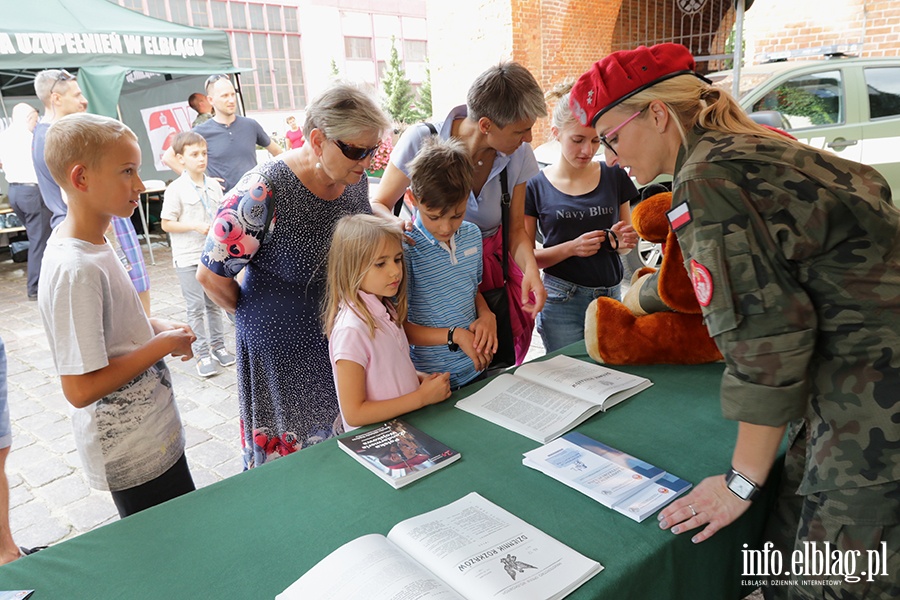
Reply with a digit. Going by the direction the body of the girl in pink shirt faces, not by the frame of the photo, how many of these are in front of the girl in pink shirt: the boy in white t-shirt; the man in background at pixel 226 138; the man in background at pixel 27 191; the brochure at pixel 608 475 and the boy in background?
1

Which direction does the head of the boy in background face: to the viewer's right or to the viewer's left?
to the viewer's right

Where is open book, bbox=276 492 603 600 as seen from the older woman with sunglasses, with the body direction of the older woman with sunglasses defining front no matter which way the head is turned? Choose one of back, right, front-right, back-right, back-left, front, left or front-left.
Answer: front-right

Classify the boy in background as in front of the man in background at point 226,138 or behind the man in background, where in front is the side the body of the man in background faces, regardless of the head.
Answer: in front

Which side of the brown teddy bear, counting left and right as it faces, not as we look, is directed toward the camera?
left

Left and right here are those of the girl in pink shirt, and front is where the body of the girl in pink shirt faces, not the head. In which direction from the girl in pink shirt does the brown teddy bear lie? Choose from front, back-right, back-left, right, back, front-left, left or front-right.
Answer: front-left

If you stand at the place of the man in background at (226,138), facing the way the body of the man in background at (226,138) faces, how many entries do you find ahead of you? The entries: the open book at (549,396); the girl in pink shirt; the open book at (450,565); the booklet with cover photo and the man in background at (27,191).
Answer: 4

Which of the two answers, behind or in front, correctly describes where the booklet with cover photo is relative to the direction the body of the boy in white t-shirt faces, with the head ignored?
in front

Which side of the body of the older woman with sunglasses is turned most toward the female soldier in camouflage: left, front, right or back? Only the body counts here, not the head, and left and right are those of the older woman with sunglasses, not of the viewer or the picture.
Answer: front

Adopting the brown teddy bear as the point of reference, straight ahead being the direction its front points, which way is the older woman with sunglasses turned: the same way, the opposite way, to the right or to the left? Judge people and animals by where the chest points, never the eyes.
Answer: the opposite way

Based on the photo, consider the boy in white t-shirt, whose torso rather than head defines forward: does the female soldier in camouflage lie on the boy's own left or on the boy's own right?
on the boy's own right

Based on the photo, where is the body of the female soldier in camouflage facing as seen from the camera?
to the viewer's left

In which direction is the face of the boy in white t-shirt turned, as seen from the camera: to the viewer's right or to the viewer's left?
to the viewer's right

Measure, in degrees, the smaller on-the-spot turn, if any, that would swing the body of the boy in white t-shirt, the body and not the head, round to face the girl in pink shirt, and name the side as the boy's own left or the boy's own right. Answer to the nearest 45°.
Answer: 0° — they already face them

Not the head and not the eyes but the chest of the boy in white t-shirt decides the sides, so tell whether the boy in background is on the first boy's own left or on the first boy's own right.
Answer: on the first boy's own left

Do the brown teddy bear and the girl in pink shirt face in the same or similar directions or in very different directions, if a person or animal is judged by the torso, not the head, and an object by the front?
very different directions

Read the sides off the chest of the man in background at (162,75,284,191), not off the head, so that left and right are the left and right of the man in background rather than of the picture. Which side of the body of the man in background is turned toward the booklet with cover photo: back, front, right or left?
front

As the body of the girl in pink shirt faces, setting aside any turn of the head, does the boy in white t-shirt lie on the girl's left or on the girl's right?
on the girl's right
